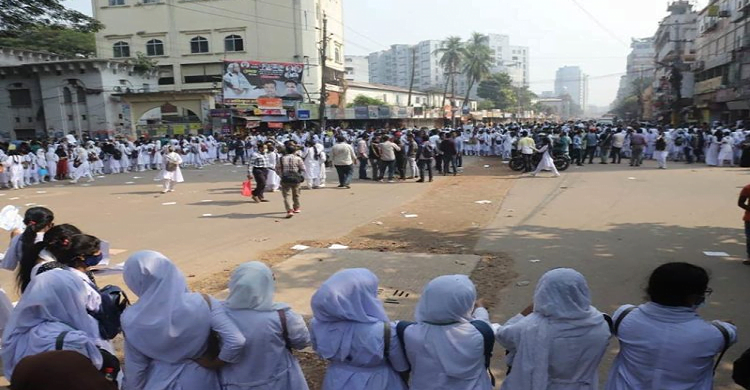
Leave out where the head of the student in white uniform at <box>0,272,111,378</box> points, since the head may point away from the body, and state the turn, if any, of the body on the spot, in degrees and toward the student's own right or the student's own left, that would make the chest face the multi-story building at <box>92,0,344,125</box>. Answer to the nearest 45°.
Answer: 0° — they already face it

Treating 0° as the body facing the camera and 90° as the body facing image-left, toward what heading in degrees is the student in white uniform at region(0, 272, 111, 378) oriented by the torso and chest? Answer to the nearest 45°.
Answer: approximately 180°

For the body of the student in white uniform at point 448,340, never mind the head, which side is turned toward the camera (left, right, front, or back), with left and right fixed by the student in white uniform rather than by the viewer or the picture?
back

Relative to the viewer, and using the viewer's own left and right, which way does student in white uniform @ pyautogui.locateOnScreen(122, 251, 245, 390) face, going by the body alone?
facing away from the viewer

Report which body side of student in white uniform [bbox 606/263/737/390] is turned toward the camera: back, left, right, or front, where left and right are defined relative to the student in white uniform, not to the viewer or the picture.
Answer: back

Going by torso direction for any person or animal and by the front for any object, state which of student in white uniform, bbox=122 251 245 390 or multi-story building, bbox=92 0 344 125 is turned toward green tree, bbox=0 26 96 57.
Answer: the student in white uniform
